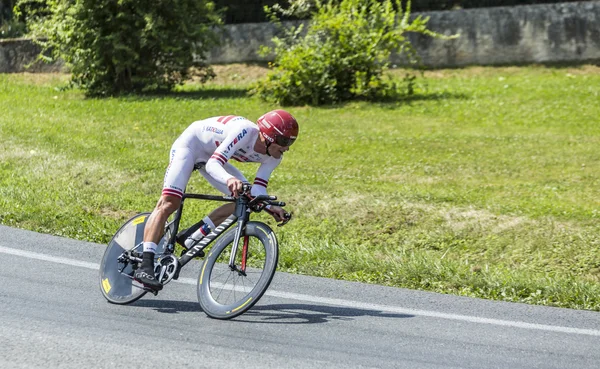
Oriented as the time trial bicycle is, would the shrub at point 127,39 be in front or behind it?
behind

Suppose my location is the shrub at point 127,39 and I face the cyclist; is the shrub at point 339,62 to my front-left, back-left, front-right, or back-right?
front-left

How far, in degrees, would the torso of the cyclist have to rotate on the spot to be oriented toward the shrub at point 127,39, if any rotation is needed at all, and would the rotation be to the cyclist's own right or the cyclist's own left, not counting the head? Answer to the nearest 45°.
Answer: approximately 135° to the cyclist's own left

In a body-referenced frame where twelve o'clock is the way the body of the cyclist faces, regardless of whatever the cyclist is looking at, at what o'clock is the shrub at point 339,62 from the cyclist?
The shrub is roughly at 8 o'clock from the cyclist.

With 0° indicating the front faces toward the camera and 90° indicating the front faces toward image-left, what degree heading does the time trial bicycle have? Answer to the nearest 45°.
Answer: approximately 315°

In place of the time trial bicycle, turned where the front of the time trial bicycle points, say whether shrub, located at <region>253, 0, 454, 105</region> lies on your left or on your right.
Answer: on your left

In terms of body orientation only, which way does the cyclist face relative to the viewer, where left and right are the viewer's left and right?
facing the viewer and to the right of the viewer
